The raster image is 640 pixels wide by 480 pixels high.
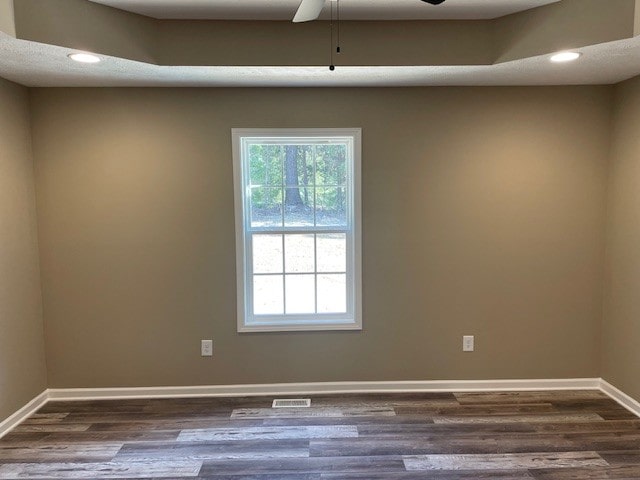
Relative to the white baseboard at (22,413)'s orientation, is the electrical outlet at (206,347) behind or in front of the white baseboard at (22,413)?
in front

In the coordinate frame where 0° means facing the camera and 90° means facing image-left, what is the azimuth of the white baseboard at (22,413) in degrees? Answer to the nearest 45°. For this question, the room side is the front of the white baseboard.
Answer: approximately 270°

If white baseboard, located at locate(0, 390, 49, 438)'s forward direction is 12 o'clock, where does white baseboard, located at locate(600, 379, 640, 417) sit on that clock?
white baseboard, located at locate(600, 379, 640, 417) is roughly at 1 o'clock from white baseboard, located at locate(0, 390, 49, 438).

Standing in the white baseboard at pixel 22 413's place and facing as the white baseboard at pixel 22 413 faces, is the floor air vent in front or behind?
in front
